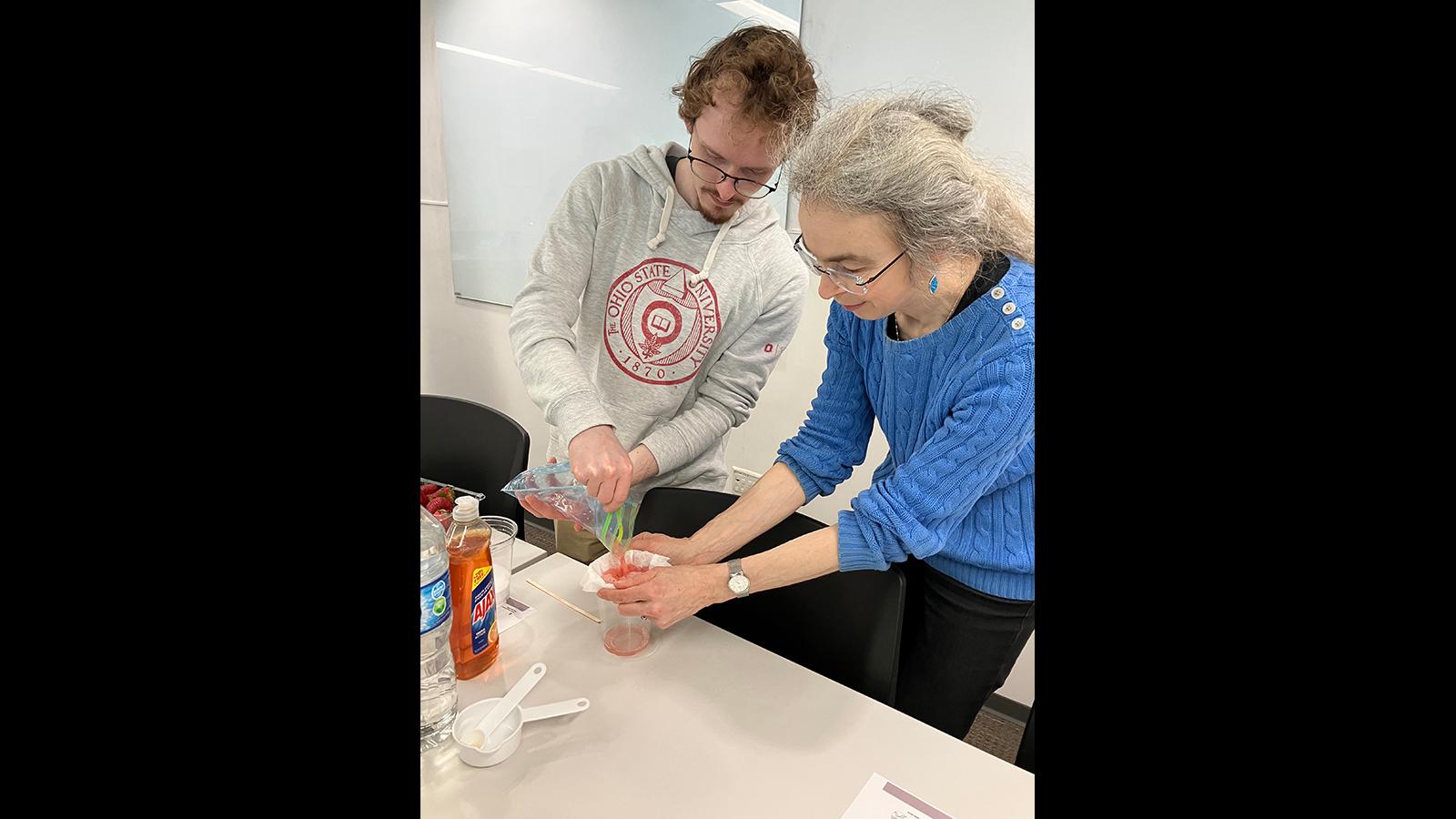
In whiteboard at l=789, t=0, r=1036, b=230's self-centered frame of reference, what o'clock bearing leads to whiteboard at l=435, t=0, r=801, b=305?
whiteboard at l=435, t=0, r=801, b=305 is roughly at 4 o'clock from whiteboard at l=789, t=0, r=1036, b=230.

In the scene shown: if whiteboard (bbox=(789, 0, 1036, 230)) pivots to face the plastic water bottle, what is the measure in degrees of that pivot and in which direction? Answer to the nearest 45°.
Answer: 0° — it already faces it

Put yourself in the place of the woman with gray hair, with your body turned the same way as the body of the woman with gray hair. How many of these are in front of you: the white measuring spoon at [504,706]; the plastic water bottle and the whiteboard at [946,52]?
2

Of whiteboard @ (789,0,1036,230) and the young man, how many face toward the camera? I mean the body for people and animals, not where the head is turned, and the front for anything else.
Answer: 2

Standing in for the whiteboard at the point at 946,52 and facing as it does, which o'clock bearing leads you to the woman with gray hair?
The woman with gray hair is roughly at 12 o'clock from the whiteboard.

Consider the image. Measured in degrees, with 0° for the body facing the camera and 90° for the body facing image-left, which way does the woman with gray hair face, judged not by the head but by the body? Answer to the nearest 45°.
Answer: approximately 45°

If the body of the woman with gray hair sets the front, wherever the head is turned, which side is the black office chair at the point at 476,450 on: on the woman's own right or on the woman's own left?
on the woman's own right

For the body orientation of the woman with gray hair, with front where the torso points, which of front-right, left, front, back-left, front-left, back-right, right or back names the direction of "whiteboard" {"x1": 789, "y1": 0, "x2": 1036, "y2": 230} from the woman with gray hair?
back-right

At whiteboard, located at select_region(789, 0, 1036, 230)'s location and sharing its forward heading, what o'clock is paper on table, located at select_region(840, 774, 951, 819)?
The paper on table is roughly at 12 o'clock from the whiteboard.

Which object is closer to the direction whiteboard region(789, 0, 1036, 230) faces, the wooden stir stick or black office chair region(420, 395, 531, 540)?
the wooden stir stick

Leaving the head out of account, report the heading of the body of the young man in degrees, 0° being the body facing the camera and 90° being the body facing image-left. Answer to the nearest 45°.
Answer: approximately 0°

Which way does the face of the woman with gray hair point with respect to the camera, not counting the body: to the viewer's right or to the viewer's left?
to the viewer's left
